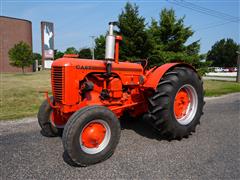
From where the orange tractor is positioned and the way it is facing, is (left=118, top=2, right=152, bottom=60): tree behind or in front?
behind

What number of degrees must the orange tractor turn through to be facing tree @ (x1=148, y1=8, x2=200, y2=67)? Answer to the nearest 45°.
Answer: approximately 135° to its right

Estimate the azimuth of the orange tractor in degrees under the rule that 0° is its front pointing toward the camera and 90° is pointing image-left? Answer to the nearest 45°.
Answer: approximately 45°

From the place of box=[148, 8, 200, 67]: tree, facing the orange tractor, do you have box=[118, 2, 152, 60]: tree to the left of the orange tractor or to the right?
right

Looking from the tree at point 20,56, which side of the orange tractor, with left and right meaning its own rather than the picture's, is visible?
right
